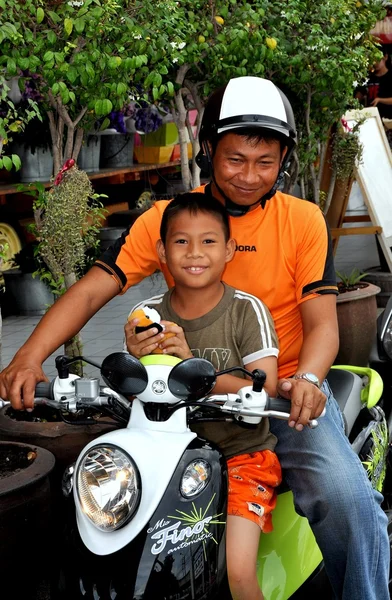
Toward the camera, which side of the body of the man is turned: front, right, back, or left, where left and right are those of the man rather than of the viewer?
front

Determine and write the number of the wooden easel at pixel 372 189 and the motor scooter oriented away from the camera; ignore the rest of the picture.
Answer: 0

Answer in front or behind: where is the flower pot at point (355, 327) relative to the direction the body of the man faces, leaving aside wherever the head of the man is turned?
behind

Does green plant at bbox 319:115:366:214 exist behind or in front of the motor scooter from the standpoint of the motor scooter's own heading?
behind

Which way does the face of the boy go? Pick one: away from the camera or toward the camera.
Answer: toward the camera

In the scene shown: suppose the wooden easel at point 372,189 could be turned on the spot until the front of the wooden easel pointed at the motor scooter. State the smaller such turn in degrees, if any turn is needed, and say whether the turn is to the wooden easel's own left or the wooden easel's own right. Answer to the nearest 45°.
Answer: approximately 45° to the wooden easel's own right

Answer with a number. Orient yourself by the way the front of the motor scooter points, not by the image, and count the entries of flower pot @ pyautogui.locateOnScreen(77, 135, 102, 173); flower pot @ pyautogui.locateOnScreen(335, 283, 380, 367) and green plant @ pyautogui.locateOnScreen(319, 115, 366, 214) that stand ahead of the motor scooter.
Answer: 0

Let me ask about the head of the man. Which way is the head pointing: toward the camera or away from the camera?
toward the camera

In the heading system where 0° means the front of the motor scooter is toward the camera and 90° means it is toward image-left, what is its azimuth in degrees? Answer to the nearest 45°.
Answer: approximately 45°

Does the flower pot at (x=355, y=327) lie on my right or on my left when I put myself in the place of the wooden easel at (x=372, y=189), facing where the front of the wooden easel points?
on my right
